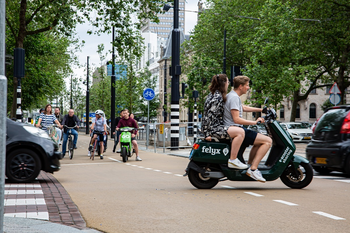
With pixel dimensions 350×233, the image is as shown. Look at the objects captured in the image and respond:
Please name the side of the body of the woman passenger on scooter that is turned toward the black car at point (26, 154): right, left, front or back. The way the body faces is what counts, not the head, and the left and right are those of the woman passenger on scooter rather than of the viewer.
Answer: back

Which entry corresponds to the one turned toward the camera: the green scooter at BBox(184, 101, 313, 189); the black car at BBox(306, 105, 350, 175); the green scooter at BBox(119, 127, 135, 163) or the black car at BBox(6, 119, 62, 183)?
the green scooter at BBox(119, 127, 135, 163)

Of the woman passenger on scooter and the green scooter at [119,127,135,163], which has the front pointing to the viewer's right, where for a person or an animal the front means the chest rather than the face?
the woman passenger on scooter

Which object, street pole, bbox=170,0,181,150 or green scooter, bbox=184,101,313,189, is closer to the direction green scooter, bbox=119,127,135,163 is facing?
the green scooter

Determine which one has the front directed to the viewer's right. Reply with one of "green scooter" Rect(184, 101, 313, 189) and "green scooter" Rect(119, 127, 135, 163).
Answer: "green scooter" Rect(184, 101, 313, 189)

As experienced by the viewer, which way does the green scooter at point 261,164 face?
facing to the right of the viewer

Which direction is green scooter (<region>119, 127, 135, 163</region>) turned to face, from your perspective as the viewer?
facing the viewer

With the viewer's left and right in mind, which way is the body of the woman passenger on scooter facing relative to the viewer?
facing to the right of the viewer

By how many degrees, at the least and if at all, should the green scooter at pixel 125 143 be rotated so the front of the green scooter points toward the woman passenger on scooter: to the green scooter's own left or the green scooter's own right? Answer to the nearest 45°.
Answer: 0° — it already faces them

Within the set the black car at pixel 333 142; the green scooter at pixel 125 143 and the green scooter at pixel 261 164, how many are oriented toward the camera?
1

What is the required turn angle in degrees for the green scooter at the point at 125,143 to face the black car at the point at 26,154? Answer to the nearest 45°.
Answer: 0° — it already faces it

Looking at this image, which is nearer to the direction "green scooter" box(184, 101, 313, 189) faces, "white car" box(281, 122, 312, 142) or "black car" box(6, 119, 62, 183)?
the white car

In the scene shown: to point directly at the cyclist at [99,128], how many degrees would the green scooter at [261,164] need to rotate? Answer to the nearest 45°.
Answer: approximately 135° to its left

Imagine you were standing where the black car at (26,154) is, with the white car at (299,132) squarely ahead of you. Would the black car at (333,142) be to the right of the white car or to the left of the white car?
right
